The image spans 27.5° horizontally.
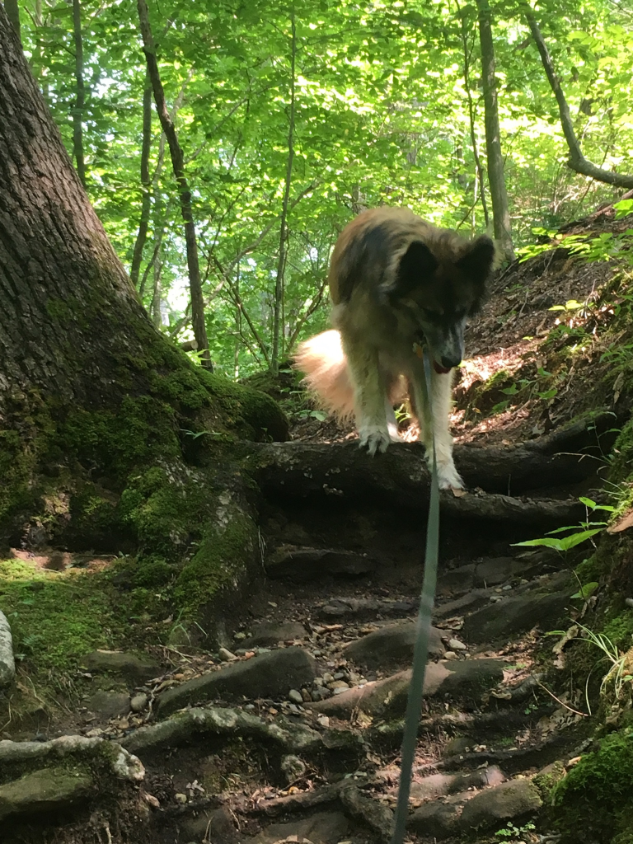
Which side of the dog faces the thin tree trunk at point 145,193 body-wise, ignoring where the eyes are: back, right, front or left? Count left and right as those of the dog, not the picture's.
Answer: back

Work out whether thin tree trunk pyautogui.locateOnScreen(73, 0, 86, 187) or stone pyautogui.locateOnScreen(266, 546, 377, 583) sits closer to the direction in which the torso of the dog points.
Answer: the stone

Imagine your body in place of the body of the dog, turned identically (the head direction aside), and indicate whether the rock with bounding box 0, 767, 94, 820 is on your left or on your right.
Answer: on your right

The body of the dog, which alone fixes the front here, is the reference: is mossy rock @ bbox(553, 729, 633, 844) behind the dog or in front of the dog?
in front

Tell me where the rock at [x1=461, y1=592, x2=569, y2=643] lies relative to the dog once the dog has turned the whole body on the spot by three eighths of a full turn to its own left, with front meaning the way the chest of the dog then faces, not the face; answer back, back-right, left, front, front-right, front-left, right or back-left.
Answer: back

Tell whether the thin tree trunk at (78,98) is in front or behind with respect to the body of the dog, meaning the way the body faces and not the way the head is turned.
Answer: behind

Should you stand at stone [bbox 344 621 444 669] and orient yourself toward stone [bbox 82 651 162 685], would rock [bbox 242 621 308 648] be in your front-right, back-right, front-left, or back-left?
front-right

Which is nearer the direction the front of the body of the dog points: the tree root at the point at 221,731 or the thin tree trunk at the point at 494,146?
the tree root

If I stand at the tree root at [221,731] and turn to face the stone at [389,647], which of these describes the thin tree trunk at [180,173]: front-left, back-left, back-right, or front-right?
front-left

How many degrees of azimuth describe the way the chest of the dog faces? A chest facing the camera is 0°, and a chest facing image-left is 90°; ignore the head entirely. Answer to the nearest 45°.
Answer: approximately 315°

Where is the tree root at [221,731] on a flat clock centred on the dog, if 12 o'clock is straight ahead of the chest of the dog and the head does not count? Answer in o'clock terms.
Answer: The tree root is roughly at 2 o'clock from the dog.

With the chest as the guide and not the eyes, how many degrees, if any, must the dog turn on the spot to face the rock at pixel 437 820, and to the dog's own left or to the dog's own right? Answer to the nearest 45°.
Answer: approximately 45° to the dog's own right

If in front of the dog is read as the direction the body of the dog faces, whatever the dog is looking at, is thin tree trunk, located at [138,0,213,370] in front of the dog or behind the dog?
behind

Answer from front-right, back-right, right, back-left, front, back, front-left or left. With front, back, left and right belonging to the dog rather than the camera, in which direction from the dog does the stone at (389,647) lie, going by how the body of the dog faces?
front-right
